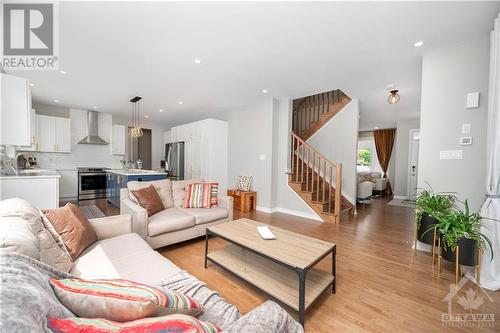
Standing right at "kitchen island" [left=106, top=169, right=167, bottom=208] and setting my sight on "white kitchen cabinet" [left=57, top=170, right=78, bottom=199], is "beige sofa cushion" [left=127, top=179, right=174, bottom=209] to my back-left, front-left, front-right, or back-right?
back-left

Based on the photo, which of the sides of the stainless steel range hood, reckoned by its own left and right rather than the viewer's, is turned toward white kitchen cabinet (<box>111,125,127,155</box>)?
left

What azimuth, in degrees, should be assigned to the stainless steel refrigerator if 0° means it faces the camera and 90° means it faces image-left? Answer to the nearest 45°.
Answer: approximately 45°

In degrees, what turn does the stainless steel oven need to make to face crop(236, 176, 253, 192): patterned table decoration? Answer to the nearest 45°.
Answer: approximately 45° to its left

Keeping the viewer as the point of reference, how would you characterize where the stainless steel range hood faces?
facing the viewer

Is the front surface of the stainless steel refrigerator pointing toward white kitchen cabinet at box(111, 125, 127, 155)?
no

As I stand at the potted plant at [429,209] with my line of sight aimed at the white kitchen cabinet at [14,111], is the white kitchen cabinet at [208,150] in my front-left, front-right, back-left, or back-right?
front-right

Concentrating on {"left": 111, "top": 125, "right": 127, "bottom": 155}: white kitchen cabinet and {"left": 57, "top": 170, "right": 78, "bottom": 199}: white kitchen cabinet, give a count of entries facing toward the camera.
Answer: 2

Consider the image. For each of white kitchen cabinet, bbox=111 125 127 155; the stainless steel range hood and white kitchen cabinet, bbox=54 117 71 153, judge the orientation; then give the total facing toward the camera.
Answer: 3

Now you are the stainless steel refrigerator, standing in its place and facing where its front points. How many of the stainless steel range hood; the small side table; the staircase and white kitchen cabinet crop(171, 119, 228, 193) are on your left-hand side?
3

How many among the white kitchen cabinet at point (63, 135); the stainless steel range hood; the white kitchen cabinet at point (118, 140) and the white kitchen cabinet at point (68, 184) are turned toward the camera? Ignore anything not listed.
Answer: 4

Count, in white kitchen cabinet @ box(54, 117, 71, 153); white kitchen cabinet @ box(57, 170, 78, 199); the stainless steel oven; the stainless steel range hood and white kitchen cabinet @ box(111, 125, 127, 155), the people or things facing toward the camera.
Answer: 5

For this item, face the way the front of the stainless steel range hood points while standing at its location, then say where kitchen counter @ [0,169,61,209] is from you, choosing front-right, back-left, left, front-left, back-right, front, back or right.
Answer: front

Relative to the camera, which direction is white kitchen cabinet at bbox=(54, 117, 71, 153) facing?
toward the camera

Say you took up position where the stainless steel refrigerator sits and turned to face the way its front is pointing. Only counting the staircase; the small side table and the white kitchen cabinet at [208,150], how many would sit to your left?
3

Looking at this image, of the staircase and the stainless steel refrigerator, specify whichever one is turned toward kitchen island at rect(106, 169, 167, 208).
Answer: the stainless steel refrigerator

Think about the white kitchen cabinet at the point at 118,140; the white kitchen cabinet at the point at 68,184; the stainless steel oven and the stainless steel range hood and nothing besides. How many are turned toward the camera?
4

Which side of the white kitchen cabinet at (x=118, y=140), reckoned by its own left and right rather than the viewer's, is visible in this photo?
front

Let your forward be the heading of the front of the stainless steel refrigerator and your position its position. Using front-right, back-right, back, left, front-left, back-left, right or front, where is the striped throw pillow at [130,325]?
front-left

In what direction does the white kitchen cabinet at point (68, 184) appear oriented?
toward the camera
